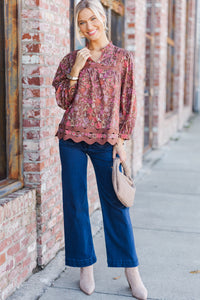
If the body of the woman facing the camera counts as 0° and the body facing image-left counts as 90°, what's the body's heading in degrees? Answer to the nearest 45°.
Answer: approximately 0°
